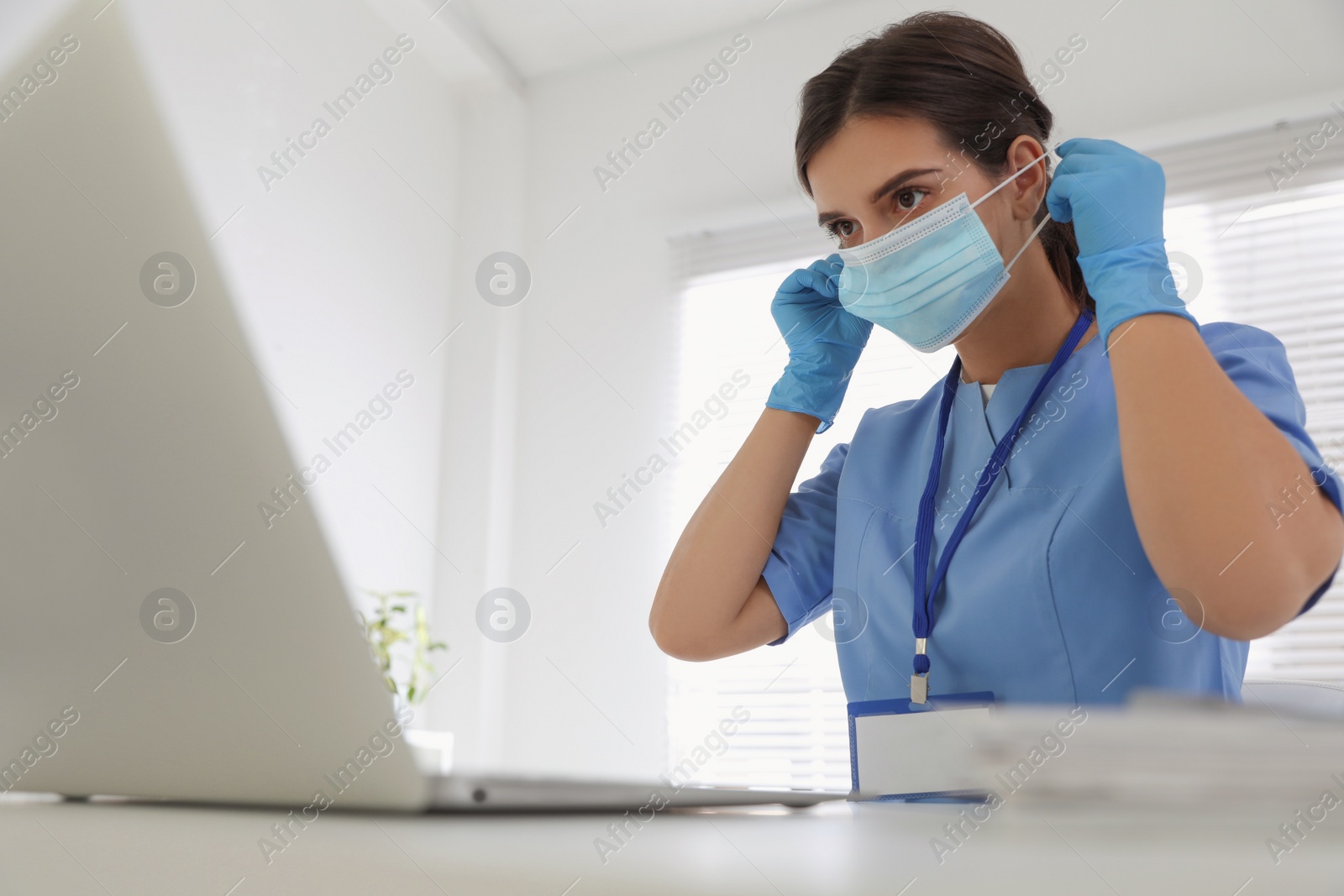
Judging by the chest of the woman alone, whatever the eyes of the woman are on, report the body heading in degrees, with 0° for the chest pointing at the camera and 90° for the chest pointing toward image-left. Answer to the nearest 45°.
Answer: approximately 45°

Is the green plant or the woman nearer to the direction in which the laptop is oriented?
the woman

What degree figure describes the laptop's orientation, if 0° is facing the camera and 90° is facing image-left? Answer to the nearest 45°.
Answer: approximately 225°

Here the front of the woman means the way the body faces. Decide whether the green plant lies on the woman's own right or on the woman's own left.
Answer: on the woman's own right

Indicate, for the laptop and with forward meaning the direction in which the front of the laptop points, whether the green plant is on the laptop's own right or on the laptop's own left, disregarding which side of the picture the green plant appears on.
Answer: on the laptop's own left
